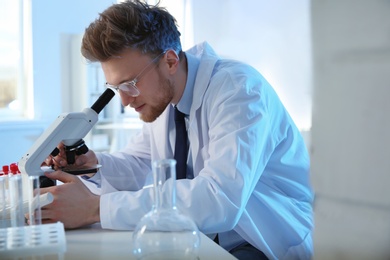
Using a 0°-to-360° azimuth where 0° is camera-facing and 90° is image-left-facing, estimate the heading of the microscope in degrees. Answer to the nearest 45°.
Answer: approximately 270°
